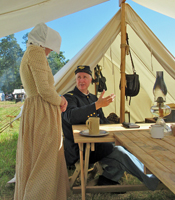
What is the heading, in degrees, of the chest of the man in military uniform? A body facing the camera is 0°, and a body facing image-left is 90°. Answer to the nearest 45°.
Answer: approximately 315°

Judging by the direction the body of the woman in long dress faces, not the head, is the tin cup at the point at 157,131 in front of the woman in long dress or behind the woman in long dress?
in front

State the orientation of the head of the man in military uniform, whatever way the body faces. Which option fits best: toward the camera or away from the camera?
toward the camera

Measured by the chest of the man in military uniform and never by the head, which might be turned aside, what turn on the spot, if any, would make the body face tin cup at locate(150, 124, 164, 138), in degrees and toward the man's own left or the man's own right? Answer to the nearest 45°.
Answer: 0° — they already face it

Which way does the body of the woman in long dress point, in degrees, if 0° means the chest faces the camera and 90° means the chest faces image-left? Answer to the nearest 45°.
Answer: approximately 270°

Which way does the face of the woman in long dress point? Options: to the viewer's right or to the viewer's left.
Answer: to the viewer's right
